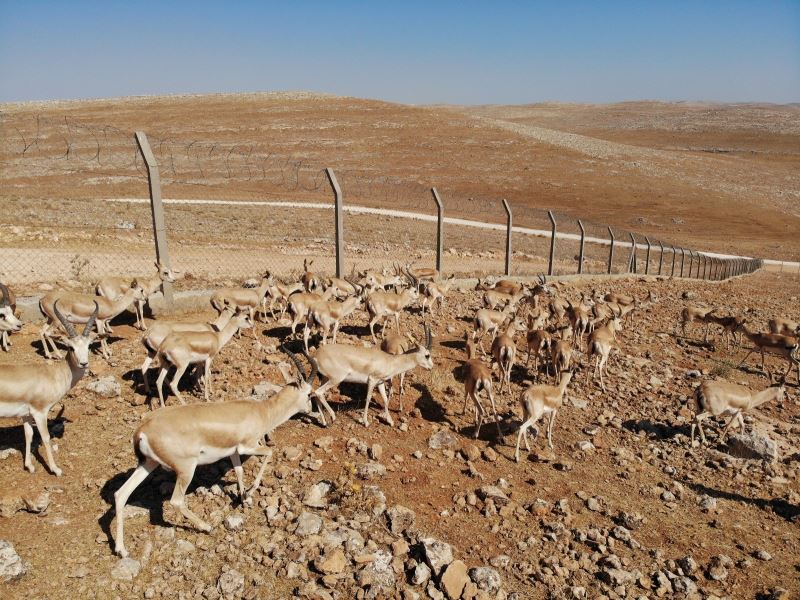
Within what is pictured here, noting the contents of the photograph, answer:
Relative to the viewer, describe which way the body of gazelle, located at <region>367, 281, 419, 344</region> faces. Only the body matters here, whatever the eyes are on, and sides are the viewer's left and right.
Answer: facing away from the viewer and to the right of the viewer

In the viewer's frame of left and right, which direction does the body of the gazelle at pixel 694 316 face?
facing to the right of the viewer

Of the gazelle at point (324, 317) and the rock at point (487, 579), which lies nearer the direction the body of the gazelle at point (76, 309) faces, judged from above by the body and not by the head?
the gazelle

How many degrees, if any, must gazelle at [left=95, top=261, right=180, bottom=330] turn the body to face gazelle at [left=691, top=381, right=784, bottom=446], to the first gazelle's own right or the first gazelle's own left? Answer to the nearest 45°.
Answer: approximately 45° to the first gazelle's own right

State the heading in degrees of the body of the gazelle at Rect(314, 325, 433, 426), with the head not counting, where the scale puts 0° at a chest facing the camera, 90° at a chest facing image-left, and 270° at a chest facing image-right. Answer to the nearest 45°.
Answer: approximately 270°

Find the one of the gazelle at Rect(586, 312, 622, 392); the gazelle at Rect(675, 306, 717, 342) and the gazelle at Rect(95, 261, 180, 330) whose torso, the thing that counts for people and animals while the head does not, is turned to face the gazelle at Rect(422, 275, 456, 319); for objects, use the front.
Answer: the gazelle at Rect(95, 261, 180, 330)

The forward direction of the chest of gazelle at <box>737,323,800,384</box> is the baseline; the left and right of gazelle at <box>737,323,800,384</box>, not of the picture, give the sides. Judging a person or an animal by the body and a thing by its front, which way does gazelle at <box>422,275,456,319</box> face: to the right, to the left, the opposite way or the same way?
to the right

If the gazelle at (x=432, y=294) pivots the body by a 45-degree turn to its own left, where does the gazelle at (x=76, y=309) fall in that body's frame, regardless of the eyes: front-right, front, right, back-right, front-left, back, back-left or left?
back-left

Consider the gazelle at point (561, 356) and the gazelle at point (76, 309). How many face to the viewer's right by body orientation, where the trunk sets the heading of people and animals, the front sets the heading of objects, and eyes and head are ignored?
1

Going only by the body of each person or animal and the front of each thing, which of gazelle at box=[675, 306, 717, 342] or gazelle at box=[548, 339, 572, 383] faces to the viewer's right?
gazelle at box=[675, 306, 717, 342]

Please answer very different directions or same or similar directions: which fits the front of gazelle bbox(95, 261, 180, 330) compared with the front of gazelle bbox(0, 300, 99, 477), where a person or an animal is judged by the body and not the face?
same or similar directions

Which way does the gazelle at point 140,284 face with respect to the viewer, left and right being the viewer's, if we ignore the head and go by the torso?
facing to the right of the viewer

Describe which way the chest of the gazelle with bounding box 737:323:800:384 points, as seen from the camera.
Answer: to the viewer's left

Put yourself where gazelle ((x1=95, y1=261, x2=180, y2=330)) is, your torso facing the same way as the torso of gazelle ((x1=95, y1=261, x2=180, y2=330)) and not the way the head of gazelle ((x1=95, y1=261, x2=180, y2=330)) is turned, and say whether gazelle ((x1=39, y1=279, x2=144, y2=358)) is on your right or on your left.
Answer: on your right

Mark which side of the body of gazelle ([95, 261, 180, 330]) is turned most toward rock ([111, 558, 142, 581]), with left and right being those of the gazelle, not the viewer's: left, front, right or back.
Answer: right

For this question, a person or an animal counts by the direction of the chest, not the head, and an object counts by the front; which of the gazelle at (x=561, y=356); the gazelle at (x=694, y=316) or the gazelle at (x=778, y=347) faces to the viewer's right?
the gazelle at (x=694, y=316)

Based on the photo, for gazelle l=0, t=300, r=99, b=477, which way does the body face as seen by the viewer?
to the viewer's right

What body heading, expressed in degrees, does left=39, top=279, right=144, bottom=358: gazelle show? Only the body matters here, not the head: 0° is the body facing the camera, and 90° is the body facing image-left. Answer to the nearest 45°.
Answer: approximately 270°
